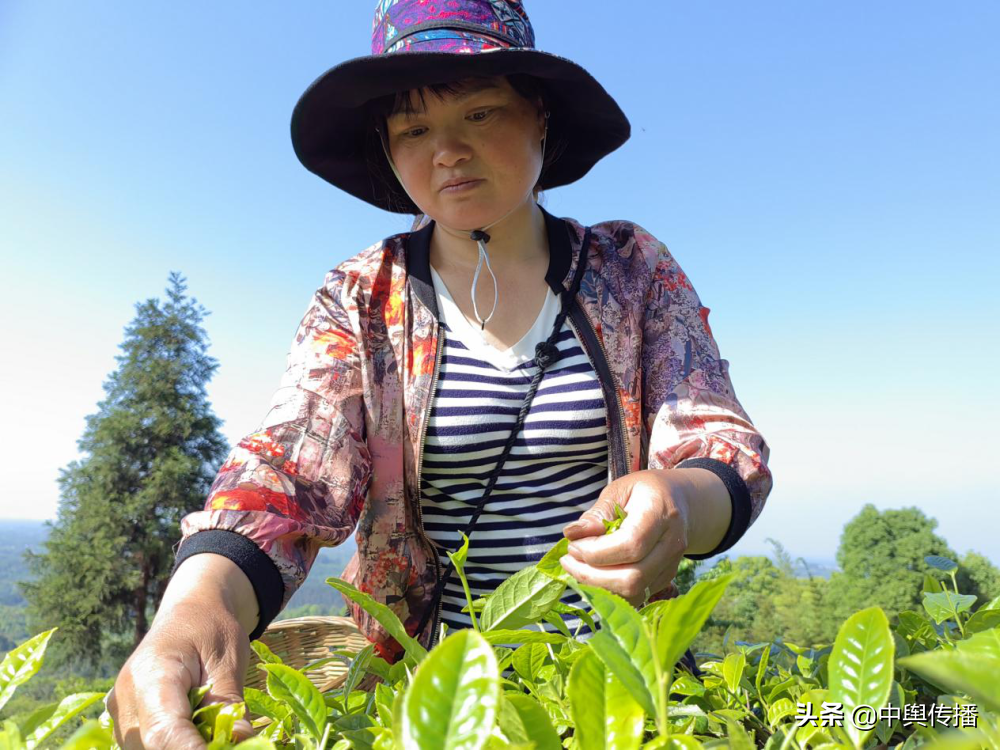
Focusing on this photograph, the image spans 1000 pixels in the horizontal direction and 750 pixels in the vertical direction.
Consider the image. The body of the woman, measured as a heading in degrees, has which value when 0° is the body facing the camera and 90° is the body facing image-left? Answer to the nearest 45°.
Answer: approximately 0°

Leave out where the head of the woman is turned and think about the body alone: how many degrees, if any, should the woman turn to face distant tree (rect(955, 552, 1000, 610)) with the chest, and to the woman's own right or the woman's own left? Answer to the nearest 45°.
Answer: approximately 135° to the woman's own left

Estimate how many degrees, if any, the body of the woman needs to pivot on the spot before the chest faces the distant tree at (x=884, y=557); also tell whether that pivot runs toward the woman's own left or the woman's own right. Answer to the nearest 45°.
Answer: approximately 135° to the woman's own left

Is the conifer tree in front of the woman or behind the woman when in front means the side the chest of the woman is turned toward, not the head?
behind
